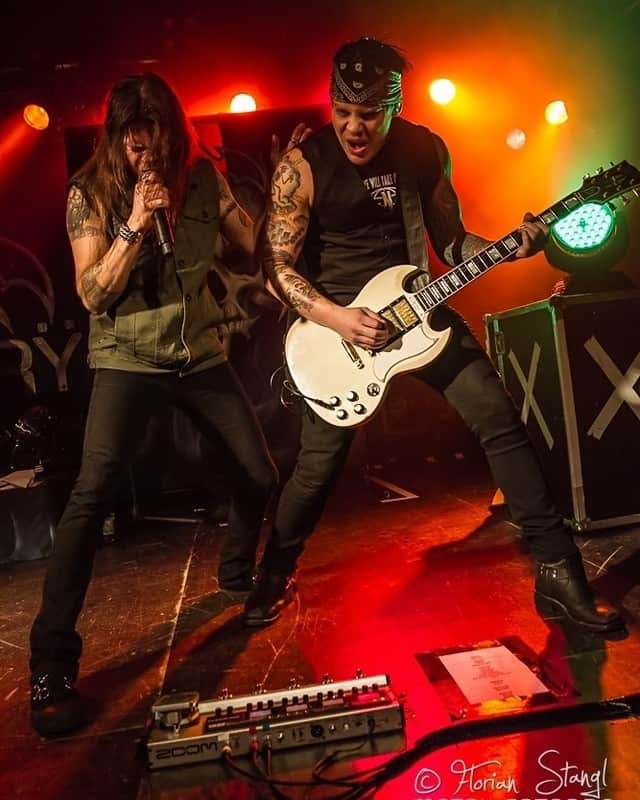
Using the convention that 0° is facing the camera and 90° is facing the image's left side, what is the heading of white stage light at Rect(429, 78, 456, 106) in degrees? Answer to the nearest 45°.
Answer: approximately 0°

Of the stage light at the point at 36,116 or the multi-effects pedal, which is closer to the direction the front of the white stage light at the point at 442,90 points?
the multi-effects pedal

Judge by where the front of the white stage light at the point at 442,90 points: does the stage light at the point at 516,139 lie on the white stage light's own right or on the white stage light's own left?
on the white stage light's own left

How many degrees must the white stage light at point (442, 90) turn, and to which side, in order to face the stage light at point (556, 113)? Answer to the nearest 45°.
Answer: approximately 135° to its left

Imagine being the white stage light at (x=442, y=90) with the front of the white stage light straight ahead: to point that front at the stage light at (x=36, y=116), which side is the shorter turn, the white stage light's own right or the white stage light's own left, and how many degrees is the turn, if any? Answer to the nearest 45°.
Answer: approximately 90° to the white stage light's own right

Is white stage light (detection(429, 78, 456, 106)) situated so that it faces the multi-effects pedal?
yes

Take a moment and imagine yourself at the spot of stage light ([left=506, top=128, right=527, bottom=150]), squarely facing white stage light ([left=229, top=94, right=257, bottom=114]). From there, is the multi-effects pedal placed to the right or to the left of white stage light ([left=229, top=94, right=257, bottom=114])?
left
